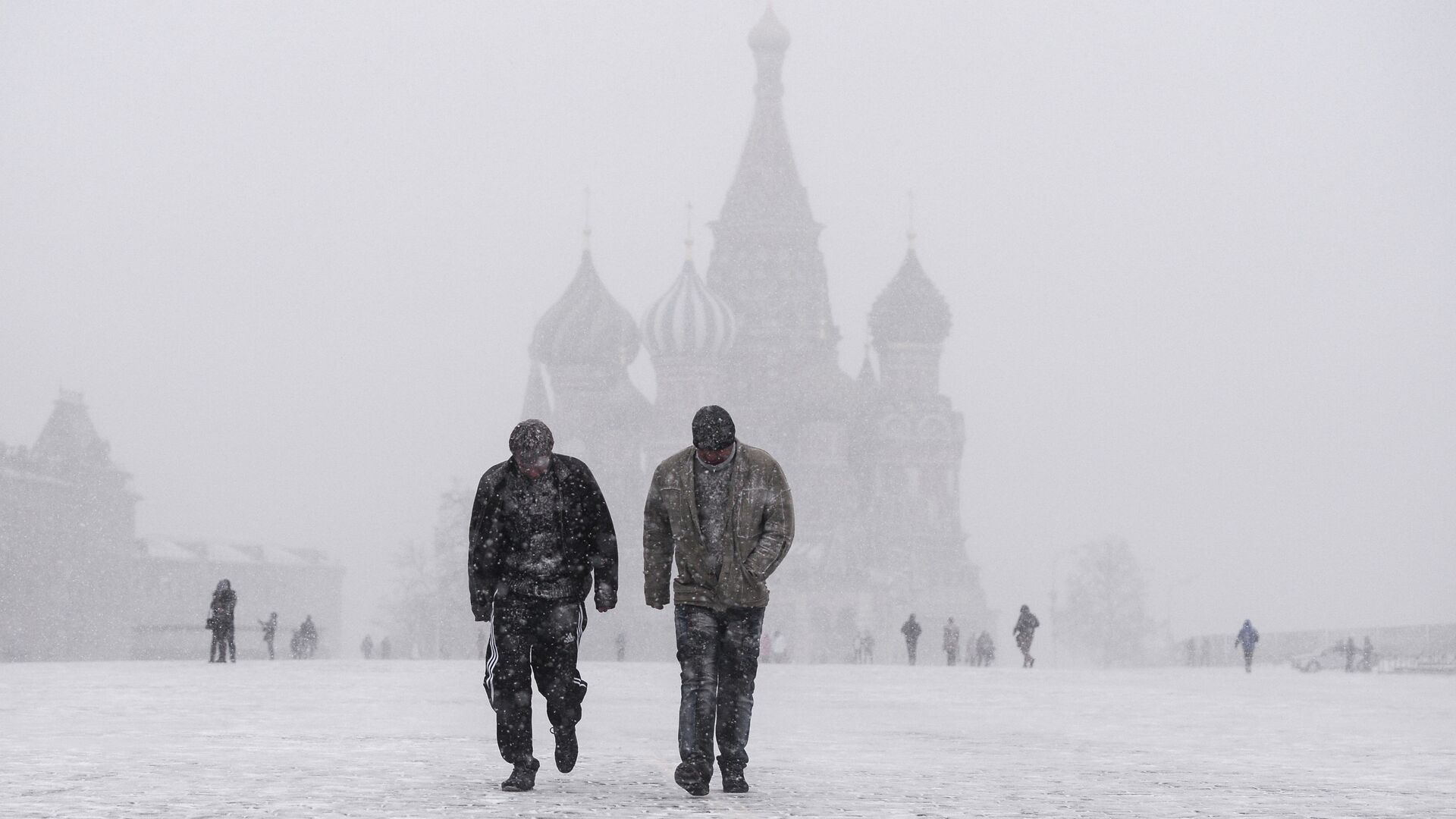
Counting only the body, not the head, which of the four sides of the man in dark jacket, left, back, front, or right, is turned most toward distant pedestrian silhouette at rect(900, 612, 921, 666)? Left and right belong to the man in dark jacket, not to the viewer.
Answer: back

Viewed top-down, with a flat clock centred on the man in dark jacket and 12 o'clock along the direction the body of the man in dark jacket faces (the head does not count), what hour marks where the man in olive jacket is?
The man in olive jacket is roughly at 9 o'clock from the man in dark jacket.

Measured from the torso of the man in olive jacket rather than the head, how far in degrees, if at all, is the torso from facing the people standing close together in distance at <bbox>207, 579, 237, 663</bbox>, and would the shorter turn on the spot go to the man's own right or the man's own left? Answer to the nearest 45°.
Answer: approximately 180°

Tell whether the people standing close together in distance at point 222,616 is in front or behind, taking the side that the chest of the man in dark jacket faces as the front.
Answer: behind

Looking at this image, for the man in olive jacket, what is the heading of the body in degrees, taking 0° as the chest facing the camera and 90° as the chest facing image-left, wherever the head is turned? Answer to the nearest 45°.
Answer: approximately 0°

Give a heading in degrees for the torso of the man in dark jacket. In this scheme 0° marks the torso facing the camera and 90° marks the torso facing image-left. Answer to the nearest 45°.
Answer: approximately 0°

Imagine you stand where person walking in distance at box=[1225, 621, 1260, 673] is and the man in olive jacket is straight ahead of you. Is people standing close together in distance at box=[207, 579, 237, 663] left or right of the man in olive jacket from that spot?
right

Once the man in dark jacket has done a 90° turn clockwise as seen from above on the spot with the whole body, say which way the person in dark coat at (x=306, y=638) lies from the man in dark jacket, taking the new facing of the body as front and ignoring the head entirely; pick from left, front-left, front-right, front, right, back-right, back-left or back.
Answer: right

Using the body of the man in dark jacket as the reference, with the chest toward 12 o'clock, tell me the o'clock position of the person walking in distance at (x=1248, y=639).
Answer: The person walking in distance is roughly at 7 o'clock from the man in dark jacket.

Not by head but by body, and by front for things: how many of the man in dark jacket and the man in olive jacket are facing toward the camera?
2

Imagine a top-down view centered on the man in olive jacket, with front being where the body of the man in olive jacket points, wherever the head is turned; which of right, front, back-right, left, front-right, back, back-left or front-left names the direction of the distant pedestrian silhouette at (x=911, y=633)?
back
